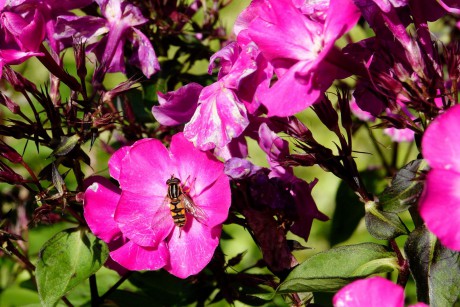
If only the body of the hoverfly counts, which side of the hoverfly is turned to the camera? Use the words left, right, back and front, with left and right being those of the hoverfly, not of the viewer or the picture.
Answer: back

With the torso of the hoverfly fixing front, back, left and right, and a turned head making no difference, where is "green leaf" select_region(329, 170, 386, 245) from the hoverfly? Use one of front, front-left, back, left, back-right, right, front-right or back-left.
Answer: front-right

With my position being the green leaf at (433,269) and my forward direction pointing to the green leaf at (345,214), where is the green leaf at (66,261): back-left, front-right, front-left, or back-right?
front-left
